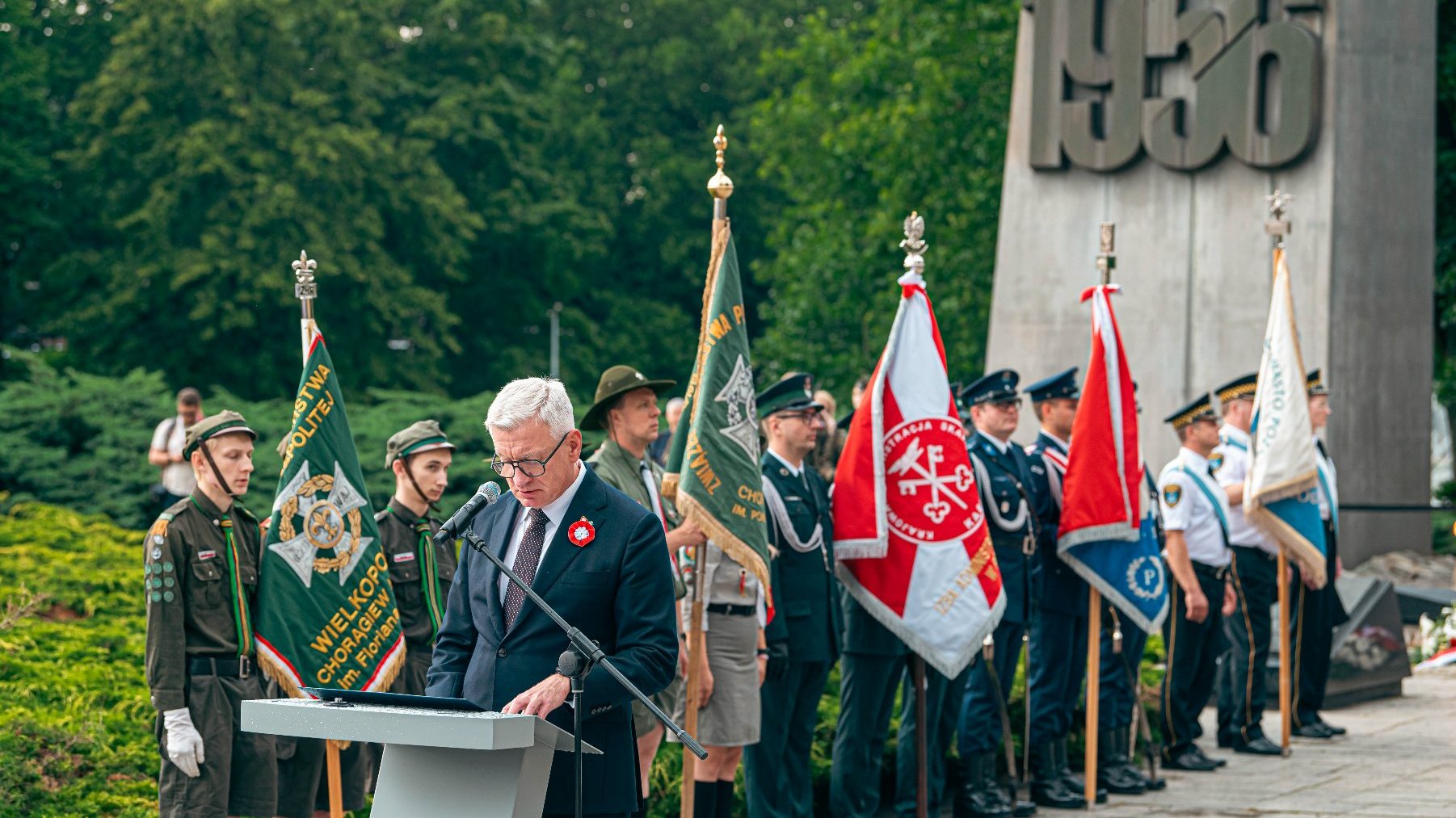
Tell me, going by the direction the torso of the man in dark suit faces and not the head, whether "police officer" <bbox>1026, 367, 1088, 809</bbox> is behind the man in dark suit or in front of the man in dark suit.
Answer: behind

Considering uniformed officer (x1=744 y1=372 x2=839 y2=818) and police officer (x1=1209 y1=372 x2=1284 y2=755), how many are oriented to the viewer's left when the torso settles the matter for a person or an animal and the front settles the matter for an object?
0

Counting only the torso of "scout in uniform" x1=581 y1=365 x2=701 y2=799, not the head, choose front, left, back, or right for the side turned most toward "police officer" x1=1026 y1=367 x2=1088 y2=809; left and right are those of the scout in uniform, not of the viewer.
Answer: left

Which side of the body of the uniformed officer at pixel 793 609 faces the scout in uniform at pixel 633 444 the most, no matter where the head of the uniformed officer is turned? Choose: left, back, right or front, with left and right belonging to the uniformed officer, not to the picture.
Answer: right

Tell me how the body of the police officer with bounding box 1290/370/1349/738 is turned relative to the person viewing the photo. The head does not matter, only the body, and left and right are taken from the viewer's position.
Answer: facing the viewer and to the right of the viewer

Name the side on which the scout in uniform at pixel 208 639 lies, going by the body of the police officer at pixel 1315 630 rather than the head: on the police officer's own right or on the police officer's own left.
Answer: on the police officer's own right

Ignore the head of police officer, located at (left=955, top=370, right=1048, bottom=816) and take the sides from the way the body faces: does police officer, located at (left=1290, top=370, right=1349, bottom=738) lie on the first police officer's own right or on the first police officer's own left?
on the first police officer's own left

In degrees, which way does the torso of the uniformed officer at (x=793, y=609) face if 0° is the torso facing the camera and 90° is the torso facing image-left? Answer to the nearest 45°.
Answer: approximately 315°

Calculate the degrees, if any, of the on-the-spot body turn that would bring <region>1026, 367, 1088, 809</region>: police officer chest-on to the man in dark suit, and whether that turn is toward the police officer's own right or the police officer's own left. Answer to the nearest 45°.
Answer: approximately 45° to the police officer's own right

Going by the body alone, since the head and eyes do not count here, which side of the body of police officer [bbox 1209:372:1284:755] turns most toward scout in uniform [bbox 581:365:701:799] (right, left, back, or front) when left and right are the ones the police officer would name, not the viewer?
right
